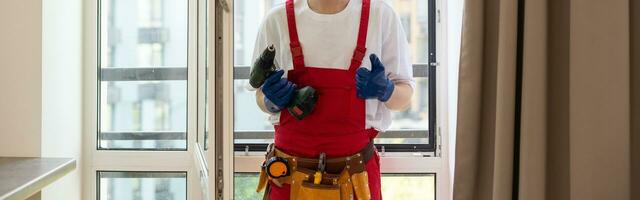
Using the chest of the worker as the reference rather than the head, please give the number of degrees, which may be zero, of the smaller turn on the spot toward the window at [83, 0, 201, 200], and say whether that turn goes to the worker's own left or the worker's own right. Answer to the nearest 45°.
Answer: approximately 135° to the worker's own right

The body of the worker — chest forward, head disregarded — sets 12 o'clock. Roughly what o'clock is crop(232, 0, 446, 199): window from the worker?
The window is roughly at 7 o'clock from the worker.

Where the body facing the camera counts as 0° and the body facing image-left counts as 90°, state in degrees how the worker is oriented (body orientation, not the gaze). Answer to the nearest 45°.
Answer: approximately 0°

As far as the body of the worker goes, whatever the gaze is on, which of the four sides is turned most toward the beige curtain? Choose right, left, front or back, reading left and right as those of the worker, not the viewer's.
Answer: left

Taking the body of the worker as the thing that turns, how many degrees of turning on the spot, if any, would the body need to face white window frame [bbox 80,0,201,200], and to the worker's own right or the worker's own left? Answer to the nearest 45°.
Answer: approximately 135° to the worker's own right
